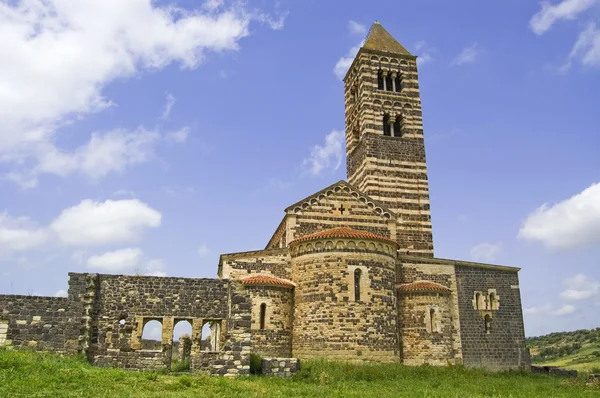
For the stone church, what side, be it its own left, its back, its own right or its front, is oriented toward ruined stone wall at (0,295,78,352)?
left

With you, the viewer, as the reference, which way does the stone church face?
facing away from the viewer
